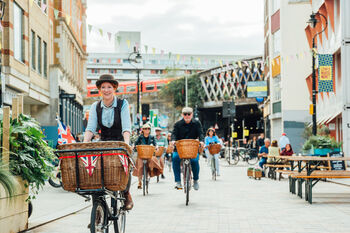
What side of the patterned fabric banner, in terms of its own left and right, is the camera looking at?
front

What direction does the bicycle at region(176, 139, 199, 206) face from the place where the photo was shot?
facing the viewer

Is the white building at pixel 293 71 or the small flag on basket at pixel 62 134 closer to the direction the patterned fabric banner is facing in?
the small flag on basket

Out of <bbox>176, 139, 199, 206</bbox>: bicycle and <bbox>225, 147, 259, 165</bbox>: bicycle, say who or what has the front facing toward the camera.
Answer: <bbox>176, 139, 199, 206</bbox>: bicycle

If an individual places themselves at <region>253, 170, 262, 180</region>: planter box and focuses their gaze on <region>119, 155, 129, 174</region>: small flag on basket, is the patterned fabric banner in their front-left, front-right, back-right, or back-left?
back-left

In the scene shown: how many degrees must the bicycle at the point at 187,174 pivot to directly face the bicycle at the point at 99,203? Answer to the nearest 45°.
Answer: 0° — it already faces it

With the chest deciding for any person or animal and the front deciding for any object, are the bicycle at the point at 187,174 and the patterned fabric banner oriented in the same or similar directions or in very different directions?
same or similar directions

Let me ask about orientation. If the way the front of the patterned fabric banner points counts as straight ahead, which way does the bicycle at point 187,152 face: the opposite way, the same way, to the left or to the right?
the same way

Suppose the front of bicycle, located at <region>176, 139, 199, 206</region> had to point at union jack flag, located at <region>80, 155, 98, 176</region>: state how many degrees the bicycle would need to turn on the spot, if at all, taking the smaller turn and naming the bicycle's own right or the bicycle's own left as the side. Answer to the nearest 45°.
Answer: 0° — it already faces it

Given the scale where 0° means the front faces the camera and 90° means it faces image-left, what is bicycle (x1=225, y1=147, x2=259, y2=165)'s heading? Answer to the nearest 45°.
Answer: approximately 90°

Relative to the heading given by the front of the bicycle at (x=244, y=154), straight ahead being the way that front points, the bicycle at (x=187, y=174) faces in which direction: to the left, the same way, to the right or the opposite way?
to the left

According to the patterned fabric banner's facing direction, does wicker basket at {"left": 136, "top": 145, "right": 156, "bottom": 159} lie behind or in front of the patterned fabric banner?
in front

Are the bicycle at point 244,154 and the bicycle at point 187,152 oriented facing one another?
no

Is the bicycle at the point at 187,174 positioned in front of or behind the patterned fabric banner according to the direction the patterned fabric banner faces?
in front
